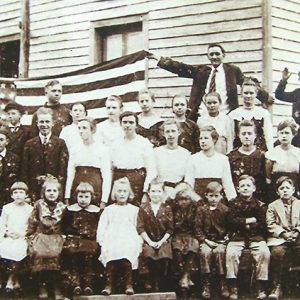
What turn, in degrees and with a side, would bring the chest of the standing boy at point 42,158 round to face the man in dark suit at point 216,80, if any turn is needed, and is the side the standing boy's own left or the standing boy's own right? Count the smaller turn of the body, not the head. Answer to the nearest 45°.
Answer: approximately 90° to the standing boy's own left

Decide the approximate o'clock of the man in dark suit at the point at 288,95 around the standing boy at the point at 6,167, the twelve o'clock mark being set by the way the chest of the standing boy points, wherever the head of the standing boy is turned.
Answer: The man in dark suit is roughly at 9 o'clock from the standing boy.

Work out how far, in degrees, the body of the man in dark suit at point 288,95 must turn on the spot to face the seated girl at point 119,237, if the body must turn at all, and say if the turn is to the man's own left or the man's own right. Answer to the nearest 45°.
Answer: approximately 45° to the man's own right

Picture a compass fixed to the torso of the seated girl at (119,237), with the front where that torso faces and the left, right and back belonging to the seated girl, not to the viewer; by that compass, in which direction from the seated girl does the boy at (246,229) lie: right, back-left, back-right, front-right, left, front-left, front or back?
left

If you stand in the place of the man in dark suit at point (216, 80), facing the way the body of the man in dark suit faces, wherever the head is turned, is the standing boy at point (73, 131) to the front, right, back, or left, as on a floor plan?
right
